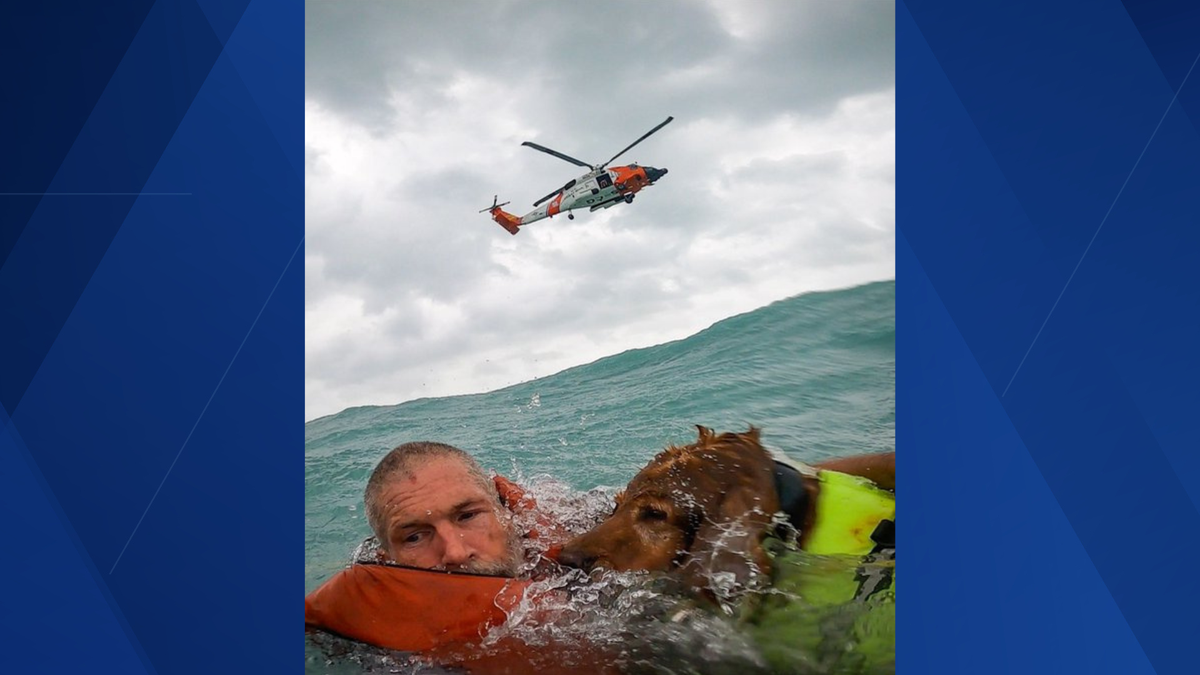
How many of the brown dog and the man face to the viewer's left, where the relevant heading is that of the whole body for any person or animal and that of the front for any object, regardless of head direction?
1

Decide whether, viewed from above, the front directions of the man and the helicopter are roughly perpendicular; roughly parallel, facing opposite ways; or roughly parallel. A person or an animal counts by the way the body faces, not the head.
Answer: roughly perpendicular

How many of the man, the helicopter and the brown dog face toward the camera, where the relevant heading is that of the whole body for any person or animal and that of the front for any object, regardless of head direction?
1

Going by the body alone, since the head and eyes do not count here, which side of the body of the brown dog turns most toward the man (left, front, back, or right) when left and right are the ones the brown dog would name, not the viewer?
front

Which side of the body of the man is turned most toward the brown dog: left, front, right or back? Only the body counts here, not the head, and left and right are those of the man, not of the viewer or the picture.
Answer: left

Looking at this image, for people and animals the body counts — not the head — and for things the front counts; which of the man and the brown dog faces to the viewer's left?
the brown dog

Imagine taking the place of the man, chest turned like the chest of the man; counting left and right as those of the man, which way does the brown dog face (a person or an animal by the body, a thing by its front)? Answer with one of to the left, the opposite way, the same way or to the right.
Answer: to the right

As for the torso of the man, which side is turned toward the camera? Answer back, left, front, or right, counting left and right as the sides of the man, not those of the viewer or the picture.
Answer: front

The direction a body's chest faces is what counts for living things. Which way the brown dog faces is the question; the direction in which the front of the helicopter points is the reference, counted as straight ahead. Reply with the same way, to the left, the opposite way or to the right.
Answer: the opposite way

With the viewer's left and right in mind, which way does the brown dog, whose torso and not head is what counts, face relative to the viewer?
facing to the left of the viewer

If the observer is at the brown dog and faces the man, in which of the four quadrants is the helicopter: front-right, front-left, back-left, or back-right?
front-right

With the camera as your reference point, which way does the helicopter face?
facing to the right of the viewer
